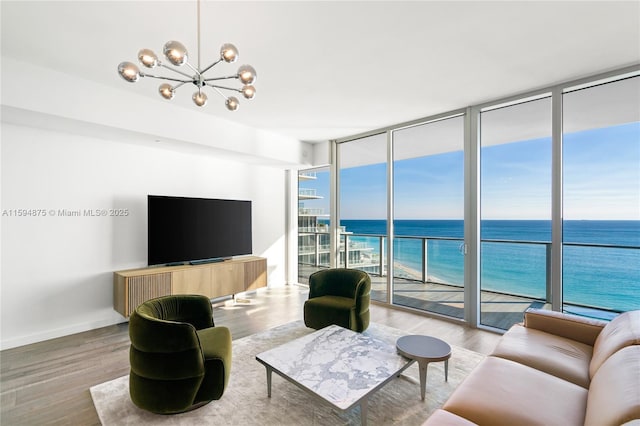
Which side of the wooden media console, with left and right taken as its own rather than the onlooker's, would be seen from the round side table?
front

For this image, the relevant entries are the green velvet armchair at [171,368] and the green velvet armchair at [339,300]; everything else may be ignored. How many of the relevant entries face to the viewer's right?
1

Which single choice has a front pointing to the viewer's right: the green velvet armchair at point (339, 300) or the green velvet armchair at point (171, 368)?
the green velvet armchair at point (171, 368)

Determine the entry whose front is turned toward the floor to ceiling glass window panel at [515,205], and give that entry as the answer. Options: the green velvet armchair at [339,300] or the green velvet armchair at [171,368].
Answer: the green velvet armchair at [171,368]

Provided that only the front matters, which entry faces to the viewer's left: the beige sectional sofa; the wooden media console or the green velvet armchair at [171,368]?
the beige sectional sofa

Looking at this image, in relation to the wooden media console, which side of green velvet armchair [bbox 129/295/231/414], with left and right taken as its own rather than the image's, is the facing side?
left

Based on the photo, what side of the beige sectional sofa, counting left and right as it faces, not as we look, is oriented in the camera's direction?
left

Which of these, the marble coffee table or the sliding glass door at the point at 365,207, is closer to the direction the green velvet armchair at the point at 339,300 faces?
the marble coffee table

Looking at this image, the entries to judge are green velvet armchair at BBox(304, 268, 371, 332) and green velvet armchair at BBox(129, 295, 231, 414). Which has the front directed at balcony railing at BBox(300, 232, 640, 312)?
green velvet armchair at BBox(129, 295, 231, 414)

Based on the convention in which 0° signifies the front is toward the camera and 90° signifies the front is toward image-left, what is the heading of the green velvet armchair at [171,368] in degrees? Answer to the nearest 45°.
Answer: approximately 270°

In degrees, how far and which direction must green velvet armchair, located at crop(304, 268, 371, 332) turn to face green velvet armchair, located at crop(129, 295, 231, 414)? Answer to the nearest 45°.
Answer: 0° — it already faces it

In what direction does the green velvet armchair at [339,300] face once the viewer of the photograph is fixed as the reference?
facing the viewer and to the left of the viewer

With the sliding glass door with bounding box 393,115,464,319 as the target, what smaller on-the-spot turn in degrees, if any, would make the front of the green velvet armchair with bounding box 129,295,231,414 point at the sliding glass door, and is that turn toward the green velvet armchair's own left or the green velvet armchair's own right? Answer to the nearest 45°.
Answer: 0° — it already faces it

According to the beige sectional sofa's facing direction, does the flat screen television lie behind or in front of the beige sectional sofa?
in front

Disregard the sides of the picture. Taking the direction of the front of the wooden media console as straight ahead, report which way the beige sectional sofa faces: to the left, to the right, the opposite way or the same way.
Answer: the opposite way

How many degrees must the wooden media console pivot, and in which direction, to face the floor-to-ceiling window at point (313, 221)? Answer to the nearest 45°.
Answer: approximately 90° to its left

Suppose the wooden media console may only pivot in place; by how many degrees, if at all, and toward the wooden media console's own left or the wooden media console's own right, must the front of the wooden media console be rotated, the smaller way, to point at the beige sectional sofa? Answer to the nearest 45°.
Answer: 0° — it already faces it
